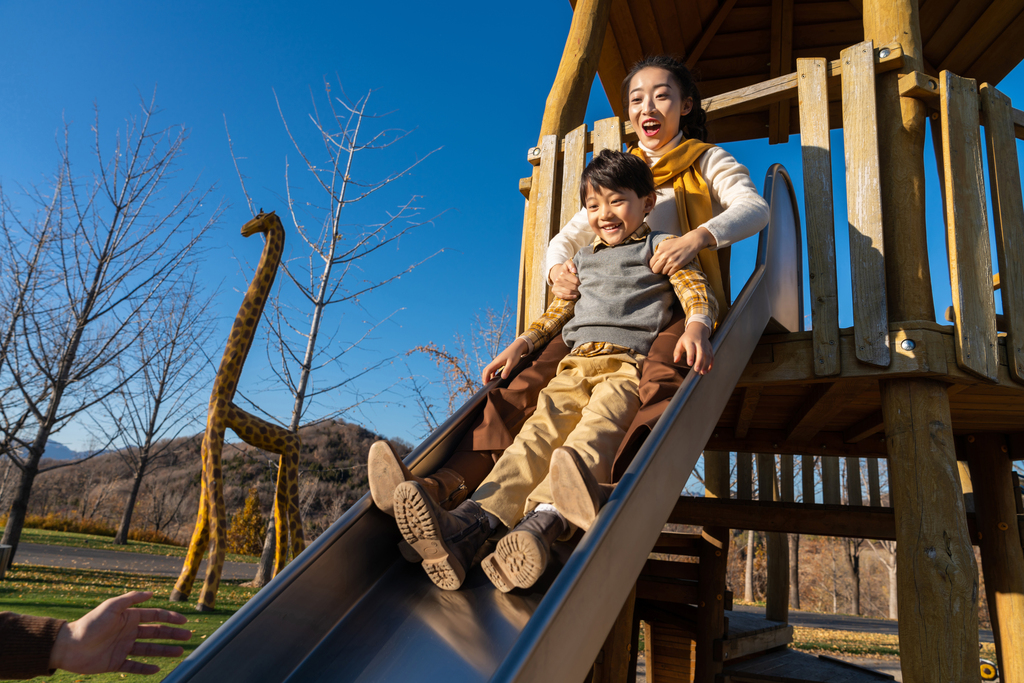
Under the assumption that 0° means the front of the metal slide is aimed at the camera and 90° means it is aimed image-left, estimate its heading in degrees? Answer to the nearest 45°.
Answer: approximately 45°

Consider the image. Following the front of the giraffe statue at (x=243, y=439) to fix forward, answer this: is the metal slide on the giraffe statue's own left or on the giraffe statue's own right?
on the giraffe statue's own left

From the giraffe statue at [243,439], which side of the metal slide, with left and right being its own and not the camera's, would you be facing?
right

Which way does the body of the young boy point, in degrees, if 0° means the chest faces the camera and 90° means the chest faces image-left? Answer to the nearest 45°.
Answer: approximately 45°

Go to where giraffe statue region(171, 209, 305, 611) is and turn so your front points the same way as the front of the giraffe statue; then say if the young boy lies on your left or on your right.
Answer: on your left
